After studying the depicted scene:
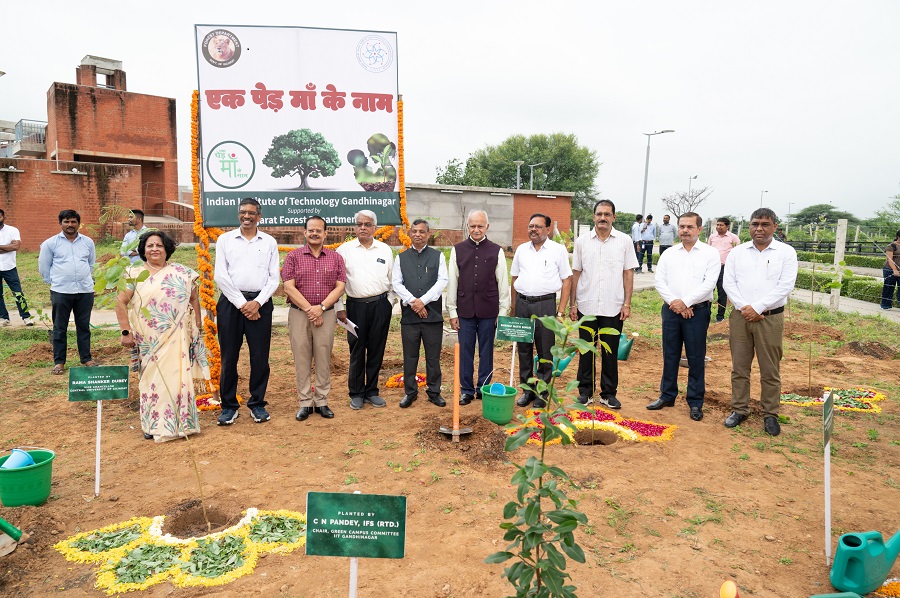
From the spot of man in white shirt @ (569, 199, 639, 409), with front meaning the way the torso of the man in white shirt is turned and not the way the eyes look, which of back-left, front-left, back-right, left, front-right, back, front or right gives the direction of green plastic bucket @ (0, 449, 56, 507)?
front-right

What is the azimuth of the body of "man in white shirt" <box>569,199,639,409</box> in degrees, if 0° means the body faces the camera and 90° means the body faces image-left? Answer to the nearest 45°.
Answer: approximately 0°

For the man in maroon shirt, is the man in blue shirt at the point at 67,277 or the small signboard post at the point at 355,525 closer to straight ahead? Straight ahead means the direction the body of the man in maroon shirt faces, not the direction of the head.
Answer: the small signboard post

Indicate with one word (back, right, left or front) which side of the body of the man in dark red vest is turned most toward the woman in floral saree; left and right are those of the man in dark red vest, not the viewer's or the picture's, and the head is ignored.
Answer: right

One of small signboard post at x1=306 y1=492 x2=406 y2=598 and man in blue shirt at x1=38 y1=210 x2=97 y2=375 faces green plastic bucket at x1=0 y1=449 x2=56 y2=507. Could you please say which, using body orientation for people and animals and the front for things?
the man in blue shirt

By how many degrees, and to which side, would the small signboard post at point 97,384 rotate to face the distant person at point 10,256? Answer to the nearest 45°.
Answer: approximately 180°

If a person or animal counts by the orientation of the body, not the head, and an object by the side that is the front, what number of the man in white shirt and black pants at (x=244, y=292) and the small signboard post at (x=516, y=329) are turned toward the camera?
2
